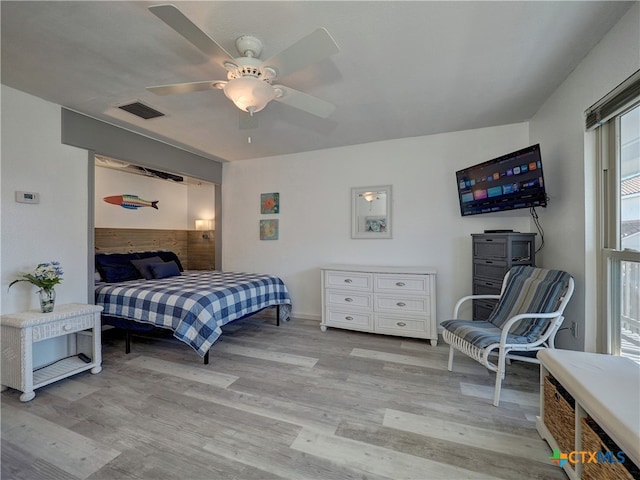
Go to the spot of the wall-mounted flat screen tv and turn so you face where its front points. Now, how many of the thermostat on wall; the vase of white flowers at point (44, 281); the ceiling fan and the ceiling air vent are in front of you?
4

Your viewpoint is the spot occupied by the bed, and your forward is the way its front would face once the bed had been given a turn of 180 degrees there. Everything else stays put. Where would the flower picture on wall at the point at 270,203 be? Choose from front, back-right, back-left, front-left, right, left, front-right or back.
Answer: right

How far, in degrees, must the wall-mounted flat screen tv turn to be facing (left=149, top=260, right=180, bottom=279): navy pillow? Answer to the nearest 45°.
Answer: approximately 45° to its right

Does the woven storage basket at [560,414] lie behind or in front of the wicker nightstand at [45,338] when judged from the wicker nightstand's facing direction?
in front

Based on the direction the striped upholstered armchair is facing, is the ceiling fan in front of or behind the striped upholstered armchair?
in front

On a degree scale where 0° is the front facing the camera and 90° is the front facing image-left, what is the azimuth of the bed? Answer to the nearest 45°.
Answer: approximately 315°

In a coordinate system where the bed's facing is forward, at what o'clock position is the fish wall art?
The fish wall art is roughly at 7 o'clock from the bed.

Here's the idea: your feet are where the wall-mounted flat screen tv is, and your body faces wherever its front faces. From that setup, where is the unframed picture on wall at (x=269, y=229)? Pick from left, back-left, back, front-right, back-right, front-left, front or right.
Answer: front-right

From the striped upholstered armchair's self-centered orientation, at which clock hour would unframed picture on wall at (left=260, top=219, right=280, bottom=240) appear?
The unframed picture on wall is roughly at 2 o'clock from the striped upholstered armchair.
